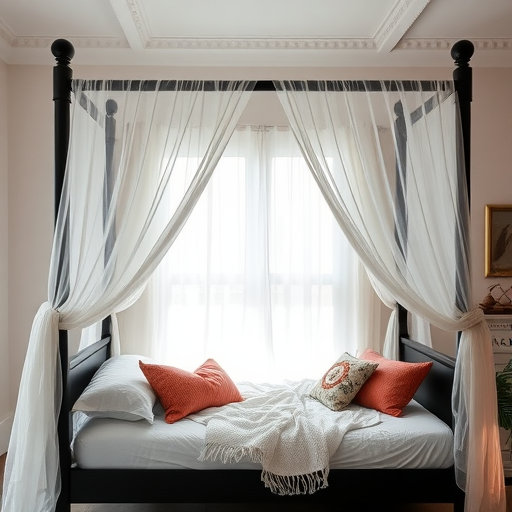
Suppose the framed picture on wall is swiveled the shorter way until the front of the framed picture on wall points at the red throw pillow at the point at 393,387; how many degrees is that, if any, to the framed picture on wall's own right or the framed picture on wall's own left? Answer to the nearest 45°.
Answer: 0° — it already faces it

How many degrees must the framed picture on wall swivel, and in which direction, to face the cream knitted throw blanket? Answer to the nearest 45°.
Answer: approximately 45° to its right

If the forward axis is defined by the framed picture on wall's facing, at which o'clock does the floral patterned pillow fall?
The floral patterned pillow is roughly at 1 o'clock from the framed picture on wall.

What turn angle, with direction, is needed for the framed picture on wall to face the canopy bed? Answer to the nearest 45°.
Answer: approximately 45° to its right
